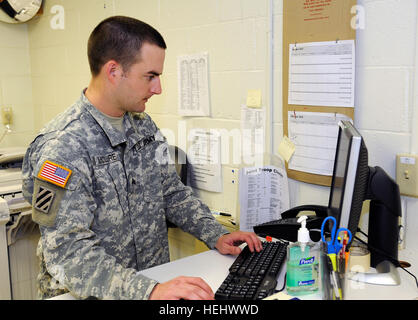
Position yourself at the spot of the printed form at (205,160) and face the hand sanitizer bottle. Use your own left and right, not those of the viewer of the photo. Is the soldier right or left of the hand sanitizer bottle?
right

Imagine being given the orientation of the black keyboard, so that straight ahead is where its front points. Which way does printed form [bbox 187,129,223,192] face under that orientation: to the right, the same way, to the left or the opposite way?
to the left

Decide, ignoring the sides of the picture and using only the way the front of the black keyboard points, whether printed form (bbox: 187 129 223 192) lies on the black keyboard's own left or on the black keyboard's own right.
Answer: on the black keyboard's own right

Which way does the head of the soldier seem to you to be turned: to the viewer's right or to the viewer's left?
to the viewer's right

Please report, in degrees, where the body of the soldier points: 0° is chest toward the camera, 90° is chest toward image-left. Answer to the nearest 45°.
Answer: approximately 315°

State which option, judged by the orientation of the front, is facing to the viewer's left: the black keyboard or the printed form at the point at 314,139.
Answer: the black keyboard

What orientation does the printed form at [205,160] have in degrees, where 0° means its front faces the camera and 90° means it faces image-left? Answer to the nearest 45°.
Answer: approximately 0°

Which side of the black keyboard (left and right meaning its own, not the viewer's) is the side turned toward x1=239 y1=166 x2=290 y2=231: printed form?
right

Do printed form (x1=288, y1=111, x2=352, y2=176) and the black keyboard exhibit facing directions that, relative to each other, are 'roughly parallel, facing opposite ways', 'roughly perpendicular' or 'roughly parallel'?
roughly perpendicular
